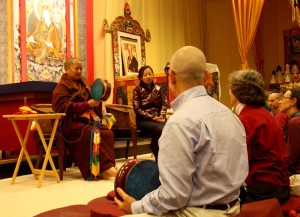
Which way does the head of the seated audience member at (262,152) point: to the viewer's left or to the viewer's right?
to the viewer's left

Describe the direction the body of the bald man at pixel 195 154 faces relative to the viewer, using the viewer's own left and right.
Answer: facing away from the viewer and to the left of the viewer

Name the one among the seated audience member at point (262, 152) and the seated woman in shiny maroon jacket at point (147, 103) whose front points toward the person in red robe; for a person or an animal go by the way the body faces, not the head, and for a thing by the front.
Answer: the seated audience member at point (262, 152)

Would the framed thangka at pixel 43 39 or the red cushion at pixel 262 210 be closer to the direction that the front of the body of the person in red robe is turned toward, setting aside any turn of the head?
the red cushion

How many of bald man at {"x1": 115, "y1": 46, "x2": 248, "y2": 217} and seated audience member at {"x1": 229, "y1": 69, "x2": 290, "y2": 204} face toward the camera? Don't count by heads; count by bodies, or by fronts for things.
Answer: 0

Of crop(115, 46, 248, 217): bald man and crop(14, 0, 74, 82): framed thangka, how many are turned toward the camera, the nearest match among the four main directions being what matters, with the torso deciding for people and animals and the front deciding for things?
1

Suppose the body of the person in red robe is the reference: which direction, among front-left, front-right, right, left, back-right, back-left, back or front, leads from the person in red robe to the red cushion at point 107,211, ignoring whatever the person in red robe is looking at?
front-right

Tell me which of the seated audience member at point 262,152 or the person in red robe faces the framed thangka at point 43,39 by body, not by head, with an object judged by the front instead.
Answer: the seated audience member

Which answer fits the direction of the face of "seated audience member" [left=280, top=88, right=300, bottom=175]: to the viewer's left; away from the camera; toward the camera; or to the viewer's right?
to the viewer's left

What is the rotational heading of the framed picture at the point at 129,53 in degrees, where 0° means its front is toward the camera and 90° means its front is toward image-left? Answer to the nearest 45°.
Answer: approximately 315°

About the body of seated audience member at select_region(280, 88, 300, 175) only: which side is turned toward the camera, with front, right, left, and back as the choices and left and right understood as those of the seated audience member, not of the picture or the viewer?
left

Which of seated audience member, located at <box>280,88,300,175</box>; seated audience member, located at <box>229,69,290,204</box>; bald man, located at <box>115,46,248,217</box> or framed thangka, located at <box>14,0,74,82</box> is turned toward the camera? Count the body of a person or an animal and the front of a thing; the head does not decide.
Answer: the framed thangka

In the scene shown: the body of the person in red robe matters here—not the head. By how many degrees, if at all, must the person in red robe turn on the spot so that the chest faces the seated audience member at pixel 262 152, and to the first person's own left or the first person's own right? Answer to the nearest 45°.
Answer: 0° — they already face them
